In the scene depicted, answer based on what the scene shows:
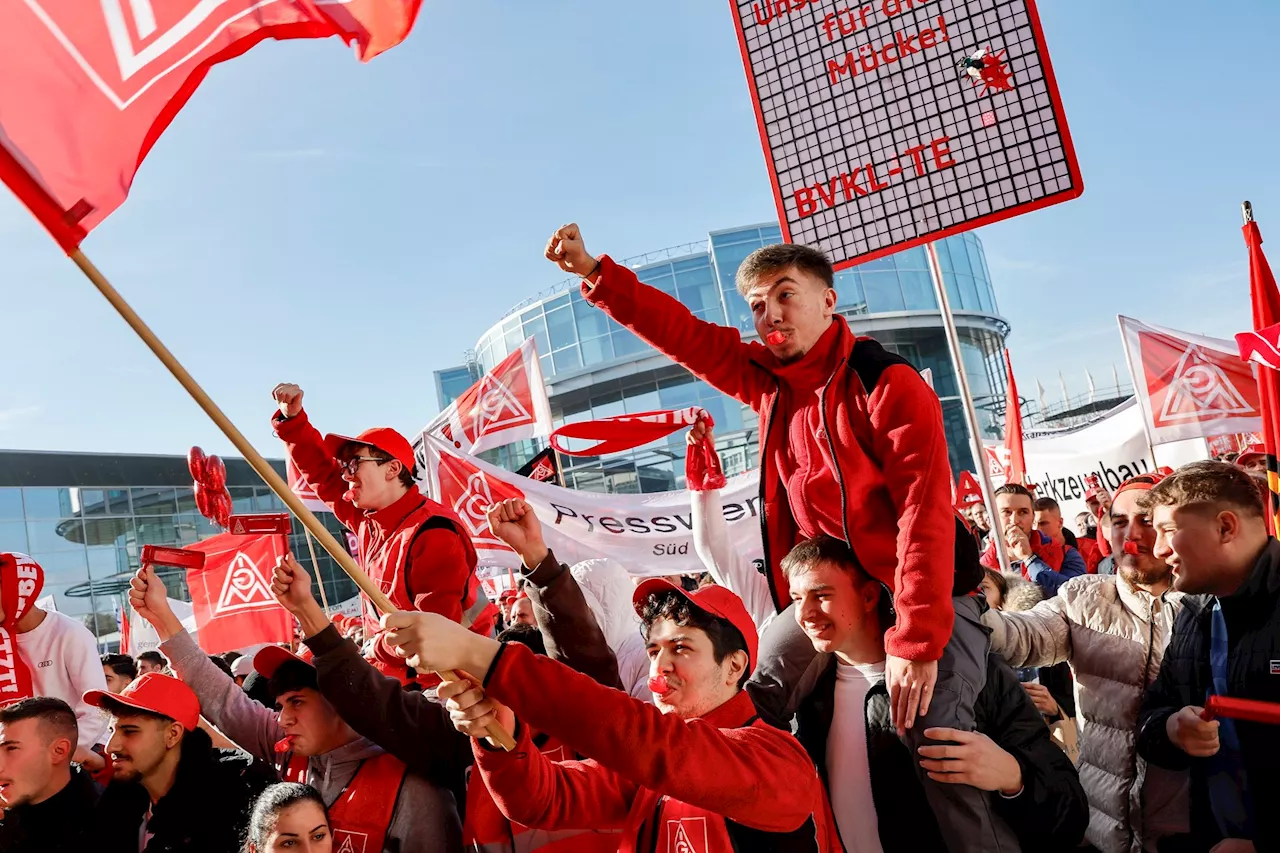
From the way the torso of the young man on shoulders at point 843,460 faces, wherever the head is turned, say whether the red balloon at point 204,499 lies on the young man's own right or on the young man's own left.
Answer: on the young man's own right

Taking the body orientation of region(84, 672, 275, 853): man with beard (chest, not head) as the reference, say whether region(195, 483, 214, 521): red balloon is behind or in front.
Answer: behind

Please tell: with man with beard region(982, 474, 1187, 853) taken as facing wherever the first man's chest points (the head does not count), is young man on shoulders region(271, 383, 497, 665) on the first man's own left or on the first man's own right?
on the first man's own right

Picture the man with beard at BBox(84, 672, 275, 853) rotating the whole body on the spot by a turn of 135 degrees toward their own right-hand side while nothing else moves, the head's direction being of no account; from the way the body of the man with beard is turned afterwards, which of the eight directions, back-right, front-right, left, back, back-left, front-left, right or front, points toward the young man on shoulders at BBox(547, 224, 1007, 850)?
back-right

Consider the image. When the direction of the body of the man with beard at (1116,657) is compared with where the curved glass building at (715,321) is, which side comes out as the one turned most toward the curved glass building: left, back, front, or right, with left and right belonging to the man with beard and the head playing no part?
back

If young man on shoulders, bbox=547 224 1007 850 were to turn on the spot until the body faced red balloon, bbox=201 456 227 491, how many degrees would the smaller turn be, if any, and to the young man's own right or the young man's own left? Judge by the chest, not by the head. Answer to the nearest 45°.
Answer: approximately 90° to the young man's own right

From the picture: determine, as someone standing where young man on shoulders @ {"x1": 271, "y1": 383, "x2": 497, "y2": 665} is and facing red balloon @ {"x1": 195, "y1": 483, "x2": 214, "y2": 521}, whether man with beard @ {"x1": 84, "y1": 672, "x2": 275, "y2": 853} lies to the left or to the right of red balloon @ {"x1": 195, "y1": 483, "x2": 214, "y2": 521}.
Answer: left

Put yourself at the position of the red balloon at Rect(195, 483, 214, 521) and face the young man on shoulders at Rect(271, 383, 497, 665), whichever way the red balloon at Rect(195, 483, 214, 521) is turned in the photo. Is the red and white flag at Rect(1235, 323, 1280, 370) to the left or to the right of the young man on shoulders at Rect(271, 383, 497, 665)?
left

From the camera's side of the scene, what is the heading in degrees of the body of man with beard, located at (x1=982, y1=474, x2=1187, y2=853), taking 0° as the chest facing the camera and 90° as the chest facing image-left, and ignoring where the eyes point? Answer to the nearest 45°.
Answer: approximately 0°

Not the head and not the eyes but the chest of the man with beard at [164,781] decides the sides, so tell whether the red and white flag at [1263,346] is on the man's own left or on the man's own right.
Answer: on the man's own left

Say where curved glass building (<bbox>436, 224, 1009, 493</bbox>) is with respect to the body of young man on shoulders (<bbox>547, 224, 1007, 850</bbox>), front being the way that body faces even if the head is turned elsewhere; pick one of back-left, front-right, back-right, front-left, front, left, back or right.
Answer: back-right

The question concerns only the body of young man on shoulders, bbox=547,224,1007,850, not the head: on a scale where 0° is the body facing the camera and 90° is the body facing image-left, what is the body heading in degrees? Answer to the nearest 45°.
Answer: approximately 45°
